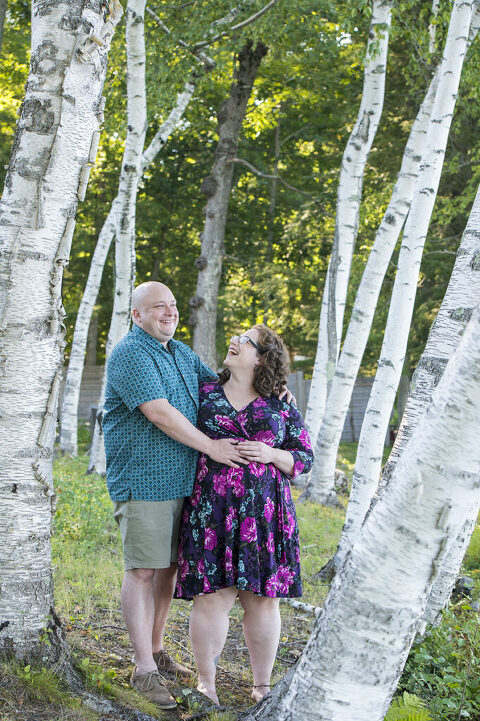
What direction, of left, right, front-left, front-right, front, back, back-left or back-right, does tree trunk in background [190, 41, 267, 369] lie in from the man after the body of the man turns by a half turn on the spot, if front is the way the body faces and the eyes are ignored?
front-right

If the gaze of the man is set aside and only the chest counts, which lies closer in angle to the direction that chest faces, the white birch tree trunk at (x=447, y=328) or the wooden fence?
the white birch tree trunk

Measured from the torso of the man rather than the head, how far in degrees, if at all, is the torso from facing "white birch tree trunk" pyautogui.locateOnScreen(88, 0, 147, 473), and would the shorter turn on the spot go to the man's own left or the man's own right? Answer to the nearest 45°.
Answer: approximately 135° to the man's own left

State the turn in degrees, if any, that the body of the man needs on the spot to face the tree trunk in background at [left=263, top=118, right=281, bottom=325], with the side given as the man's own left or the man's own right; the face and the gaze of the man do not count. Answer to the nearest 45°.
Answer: approximately 135° to the man's own left

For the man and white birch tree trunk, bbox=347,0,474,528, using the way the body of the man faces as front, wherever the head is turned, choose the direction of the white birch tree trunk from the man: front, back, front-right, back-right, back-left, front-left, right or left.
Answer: left

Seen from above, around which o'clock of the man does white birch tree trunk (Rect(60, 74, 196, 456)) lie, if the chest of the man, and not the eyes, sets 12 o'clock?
The white birch tree trunk is roughly at 7 o'clock from the man.

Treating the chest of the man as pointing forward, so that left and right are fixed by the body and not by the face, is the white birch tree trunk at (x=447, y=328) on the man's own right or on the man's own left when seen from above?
on the man's own left

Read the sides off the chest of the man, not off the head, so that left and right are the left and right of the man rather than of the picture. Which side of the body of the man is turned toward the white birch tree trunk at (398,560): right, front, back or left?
front

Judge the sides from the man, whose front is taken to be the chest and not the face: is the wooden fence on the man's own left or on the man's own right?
on the man's own left

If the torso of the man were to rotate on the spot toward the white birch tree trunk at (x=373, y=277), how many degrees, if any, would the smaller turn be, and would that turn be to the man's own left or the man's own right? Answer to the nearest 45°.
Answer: approximately 90° to the man's own left

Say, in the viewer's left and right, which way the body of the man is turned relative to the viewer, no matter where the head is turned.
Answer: facing the viewer and to the right of the viewer
